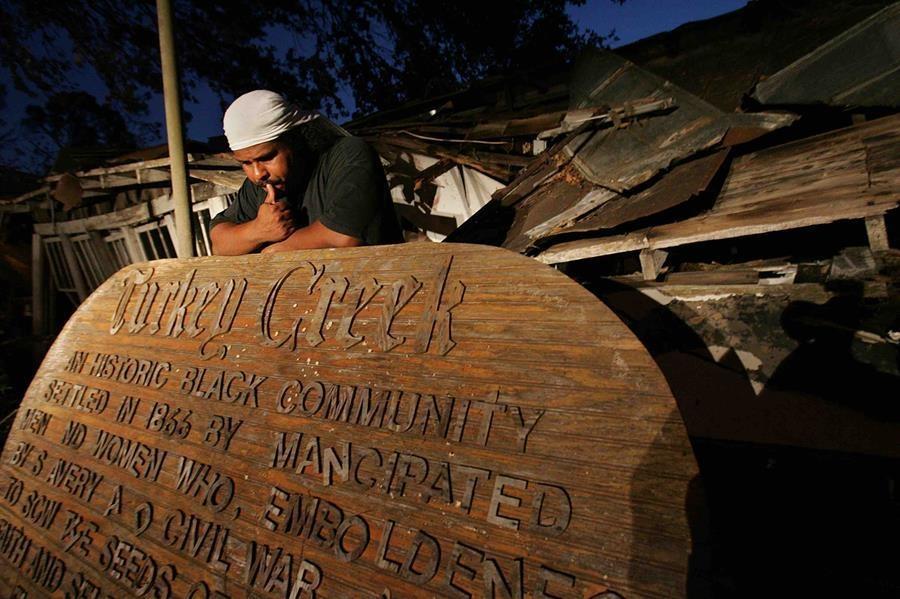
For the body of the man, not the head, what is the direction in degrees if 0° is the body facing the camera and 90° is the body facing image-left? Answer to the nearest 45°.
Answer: approximately 45°

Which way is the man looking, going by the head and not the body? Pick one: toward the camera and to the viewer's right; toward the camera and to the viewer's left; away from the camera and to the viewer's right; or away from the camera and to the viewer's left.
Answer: toward the camera and to the viewer's left

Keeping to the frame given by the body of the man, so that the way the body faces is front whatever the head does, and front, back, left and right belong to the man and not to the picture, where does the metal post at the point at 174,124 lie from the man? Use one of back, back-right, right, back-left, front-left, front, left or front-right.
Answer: right
